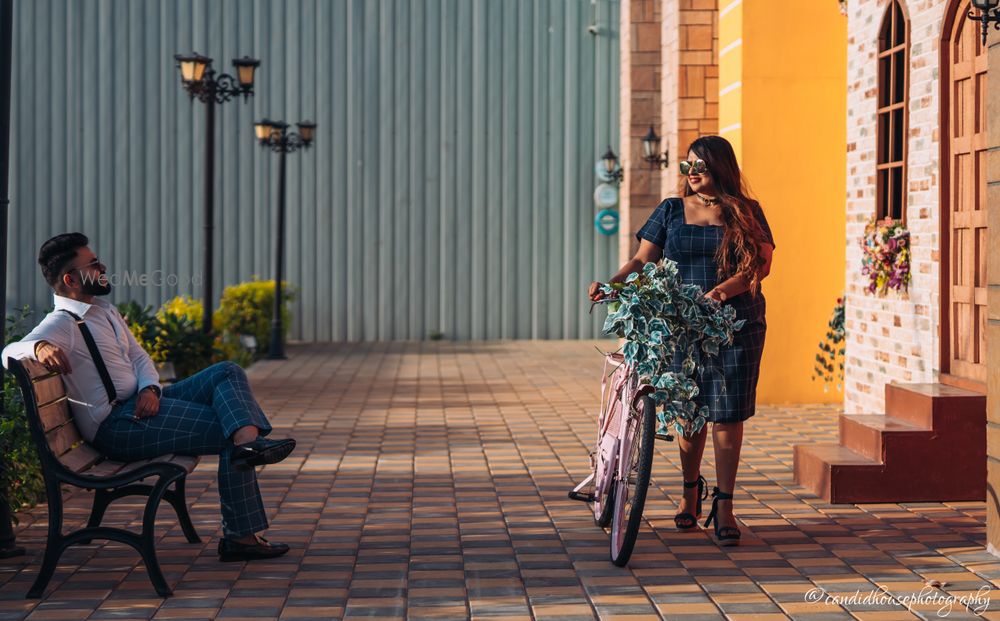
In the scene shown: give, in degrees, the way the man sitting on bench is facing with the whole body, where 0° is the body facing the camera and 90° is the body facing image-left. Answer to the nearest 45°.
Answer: approximately 270°

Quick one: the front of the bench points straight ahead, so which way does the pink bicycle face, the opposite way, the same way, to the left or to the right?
to the right

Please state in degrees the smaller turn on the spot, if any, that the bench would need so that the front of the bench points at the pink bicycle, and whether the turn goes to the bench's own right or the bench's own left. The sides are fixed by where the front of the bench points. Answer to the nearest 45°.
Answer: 0° — it already faces it

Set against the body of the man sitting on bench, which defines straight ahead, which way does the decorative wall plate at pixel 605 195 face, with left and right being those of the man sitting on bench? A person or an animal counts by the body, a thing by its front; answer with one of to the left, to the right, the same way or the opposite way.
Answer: to the right

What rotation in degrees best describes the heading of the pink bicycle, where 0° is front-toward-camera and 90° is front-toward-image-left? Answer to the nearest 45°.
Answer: approximately 0°

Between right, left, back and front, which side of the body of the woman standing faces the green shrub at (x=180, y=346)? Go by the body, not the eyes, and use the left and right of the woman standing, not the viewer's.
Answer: right

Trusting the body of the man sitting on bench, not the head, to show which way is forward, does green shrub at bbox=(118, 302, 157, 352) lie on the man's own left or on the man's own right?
on the man's own left

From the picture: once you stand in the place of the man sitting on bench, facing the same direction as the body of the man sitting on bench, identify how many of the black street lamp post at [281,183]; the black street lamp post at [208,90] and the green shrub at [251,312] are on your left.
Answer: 3

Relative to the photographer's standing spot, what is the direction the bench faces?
facing to the right of the viewer
